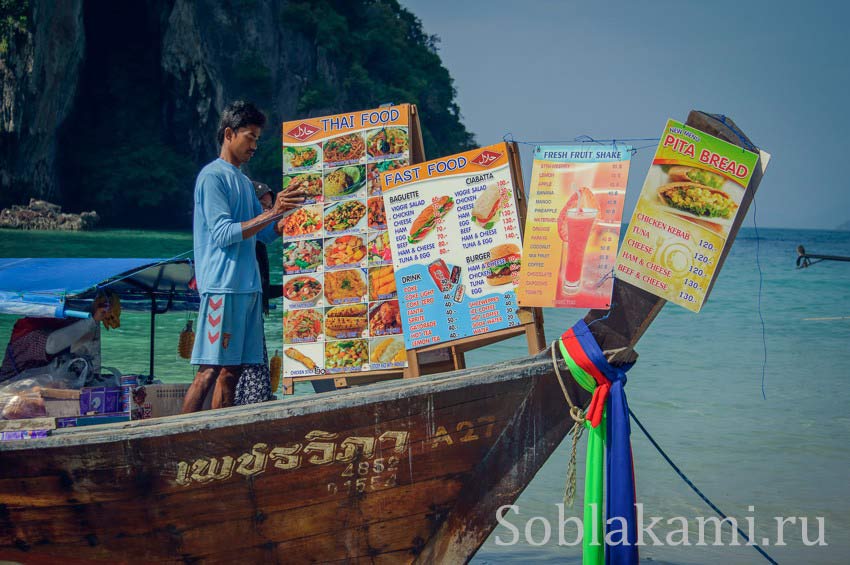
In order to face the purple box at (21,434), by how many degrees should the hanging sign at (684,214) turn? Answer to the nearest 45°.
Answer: approximately 90° to its right

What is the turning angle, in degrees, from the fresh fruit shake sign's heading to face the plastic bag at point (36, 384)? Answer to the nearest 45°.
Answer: approximately 90° to its right

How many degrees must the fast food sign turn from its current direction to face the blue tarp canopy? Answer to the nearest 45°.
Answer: approximately 90° to its right

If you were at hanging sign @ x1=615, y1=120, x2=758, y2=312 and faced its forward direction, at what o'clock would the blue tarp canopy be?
The blue tarp canopy is roughly at 3 o'clock from the hanging sign.

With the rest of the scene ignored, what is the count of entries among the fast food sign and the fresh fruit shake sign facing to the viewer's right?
0

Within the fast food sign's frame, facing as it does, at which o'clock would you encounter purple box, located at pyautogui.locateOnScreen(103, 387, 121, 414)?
The purple box is roughly at 3 o'clock from the fast food sign.

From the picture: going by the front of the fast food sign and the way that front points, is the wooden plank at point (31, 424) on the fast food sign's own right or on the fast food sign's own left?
on the fast food sign's own right

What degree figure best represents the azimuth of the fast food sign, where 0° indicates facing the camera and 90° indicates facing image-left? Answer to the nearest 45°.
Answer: approximately 0°

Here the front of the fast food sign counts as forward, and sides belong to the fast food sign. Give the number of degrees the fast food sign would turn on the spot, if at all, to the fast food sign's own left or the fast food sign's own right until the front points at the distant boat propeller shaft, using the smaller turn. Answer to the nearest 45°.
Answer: approximately 135° to the fast food sign's own left

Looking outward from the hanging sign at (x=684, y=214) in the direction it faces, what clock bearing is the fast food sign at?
The fast food sign is roughly at 4 o'clock from the hanging sign.

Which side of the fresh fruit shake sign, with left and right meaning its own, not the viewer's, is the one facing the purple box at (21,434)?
right

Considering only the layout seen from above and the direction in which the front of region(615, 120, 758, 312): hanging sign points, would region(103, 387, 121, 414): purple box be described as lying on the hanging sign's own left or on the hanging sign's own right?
on the hanging sign's own right

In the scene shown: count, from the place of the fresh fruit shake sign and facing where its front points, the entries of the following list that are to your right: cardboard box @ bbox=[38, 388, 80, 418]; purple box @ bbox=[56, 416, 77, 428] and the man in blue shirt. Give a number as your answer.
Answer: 3

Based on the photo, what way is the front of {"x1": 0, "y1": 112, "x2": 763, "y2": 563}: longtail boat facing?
to the viewer's right
